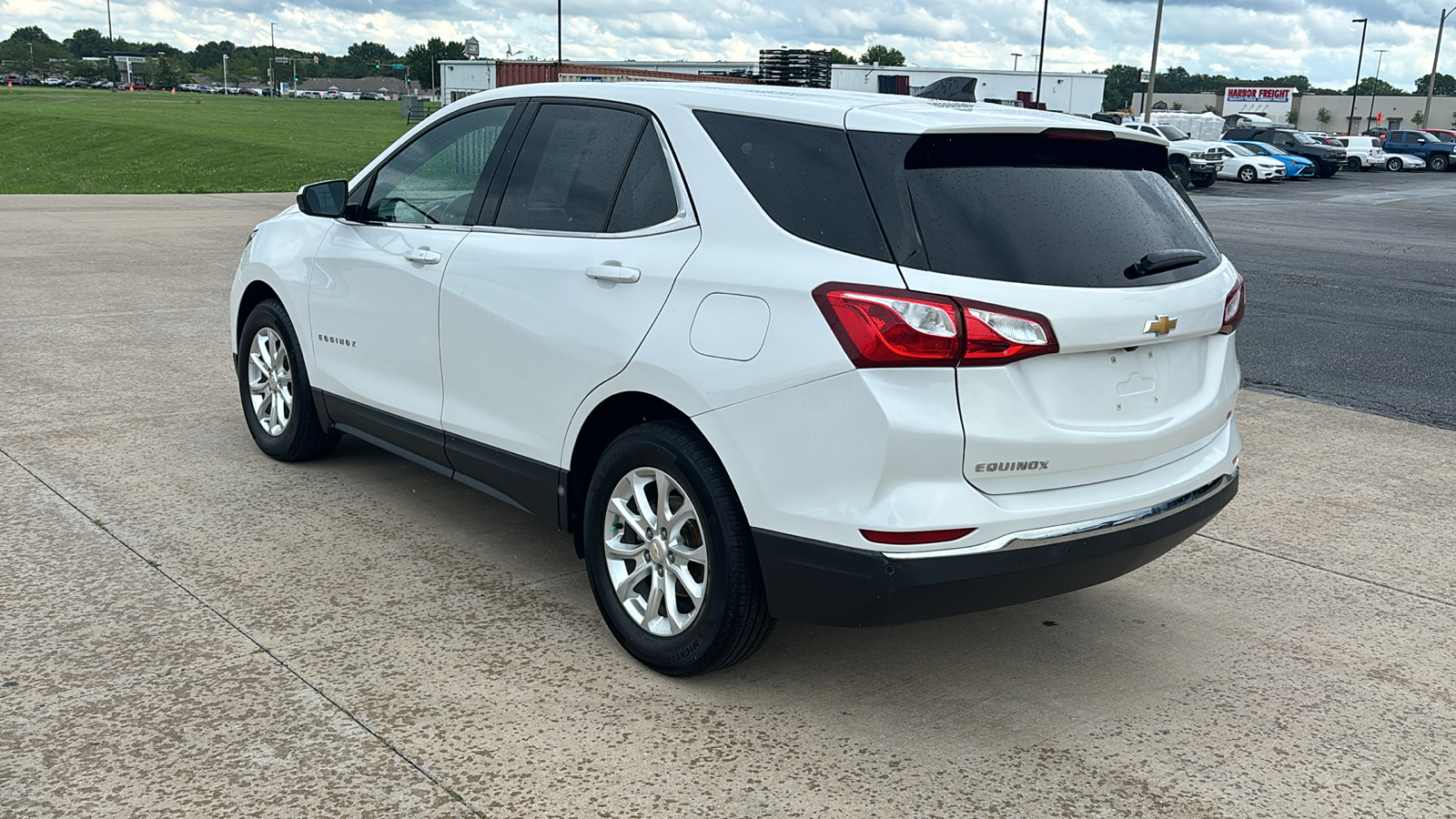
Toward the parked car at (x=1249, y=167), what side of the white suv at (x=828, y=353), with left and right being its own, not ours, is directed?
right

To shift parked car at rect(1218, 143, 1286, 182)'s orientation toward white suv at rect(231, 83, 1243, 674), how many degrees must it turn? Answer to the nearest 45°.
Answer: approximately 45° to its right

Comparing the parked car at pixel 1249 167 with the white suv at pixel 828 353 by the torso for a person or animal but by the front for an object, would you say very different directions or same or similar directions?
very different directions

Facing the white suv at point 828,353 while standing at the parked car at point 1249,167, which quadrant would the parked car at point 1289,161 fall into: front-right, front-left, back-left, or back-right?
back-left

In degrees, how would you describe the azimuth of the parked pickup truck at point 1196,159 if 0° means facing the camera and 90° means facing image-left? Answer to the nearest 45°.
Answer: approximately 315°

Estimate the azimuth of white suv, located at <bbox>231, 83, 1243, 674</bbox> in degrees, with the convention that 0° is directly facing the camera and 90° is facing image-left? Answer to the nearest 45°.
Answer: approximately 135°

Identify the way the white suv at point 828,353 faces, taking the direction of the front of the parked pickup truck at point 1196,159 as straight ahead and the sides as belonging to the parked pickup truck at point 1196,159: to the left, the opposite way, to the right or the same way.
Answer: the opposite way

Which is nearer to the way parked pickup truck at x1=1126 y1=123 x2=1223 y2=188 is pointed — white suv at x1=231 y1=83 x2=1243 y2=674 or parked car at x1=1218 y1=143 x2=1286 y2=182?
the white suv
